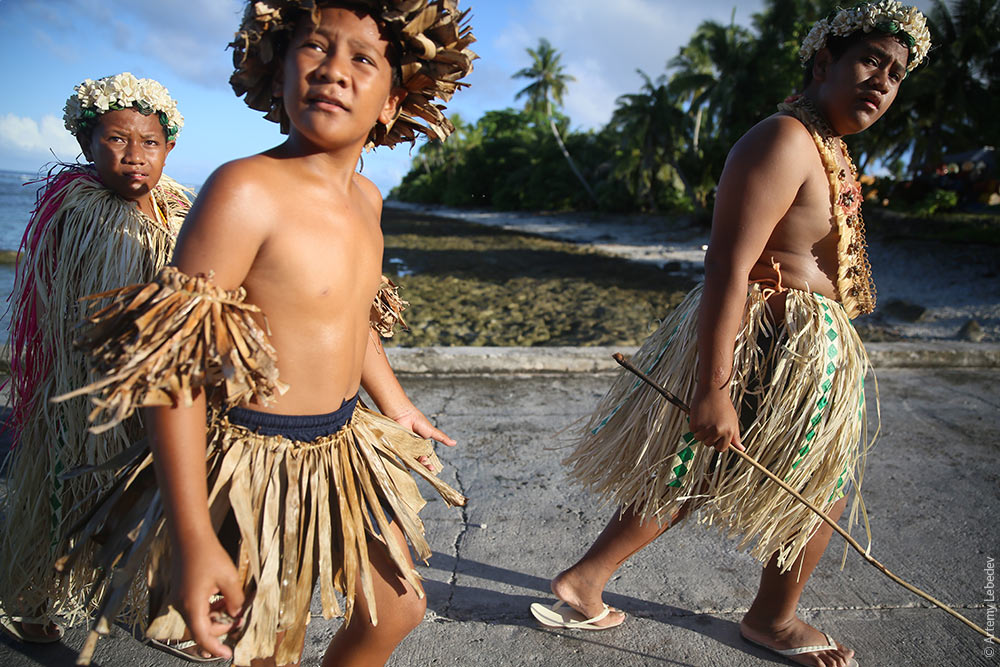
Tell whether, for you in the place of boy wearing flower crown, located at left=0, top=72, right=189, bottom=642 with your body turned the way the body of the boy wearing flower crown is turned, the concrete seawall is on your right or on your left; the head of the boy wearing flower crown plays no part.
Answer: on your left

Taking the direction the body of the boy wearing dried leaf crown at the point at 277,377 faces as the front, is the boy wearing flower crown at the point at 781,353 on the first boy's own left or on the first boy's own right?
on the first boy's own left

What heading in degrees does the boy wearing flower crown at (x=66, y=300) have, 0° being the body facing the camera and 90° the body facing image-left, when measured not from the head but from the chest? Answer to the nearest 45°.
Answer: approximately 315°

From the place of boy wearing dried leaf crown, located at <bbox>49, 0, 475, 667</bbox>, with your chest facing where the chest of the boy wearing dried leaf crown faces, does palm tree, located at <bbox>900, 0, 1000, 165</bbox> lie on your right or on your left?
on your left

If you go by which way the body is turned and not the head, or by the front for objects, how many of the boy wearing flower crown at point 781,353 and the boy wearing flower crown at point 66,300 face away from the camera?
0

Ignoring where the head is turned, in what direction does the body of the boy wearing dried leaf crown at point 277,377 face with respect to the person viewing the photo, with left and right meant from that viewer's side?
facing the viewer and to the right of the viewer
